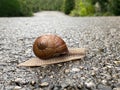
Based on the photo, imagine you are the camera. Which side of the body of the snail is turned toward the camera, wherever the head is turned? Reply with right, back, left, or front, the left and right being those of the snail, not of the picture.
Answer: right
